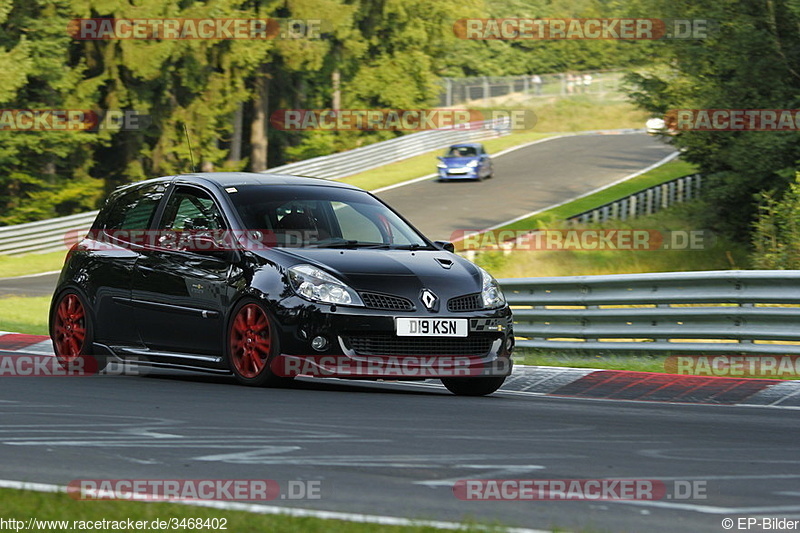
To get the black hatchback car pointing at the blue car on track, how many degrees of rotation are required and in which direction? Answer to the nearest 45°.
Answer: approximately 135° to its left

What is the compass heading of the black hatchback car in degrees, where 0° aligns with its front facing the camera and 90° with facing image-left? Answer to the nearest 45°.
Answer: approximately 315°

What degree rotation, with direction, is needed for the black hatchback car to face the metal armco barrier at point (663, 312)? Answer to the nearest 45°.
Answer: approximately 90° to its left

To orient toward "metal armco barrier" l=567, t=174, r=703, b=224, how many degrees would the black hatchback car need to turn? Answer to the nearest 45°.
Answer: approximately 135° to its left

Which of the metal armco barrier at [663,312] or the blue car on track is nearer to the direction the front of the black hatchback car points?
the metal armco barrier

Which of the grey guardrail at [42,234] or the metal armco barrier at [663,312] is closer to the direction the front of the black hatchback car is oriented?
the metal armco barrier

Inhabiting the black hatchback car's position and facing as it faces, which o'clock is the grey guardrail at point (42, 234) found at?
The grey guardrail is roughly at 7 o'clock from the black hatchback car.

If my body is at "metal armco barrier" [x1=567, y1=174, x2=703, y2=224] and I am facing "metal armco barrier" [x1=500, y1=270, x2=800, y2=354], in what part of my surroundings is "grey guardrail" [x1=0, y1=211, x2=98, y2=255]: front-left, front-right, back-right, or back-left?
front-right

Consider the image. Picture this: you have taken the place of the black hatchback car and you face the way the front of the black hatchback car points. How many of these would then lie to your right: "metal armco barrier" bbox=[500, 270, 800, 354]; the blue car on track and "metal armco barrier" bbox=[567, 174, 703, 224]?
0
